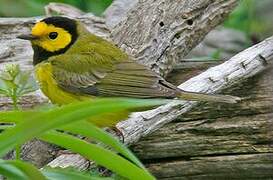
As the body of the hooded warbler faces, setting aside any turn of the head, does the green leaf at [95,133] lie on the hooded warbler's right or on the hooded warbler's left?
on the hooded warbler's left

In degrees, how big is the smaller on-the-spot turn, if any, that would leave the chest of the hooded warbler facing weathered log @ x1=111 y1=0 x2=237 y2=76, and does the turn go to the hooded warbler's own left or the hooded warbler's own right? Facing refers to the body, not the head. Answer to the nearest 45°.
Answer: approximately 135° to the hooded warbler's own right

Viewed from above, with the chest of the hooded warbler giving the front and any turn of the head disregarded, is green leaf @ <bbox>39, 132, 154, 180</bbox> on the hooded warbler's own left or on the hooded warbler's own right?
on the hooded warbler's own left

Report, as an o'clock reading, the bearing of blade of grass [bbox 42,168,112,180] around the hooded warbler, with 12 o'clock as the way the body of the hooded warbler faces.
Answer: The blade of grass is roughly at 9 o'clock from the hooded warbler.

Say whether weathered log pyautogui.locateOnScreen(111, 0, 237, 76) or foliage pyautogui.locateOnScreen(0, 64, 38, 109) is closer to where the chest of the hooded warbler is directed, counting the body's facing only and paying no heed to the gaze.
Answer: the foliage

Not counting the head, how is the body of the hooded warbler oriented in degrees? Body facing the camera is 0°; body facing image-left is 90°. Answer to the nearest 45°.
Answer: approximately 90°
